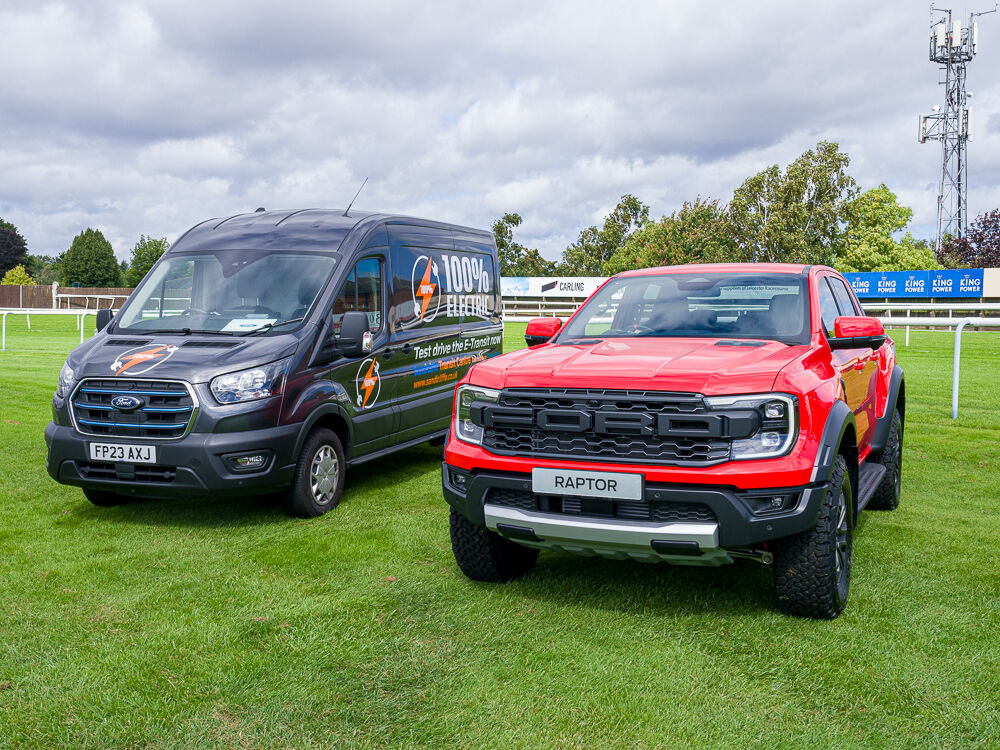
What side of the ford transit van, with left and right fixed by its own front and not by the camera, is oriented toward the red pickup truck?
left

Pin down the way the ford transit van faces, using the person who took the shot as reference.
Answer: facing the viewer and to the left of the viewer
